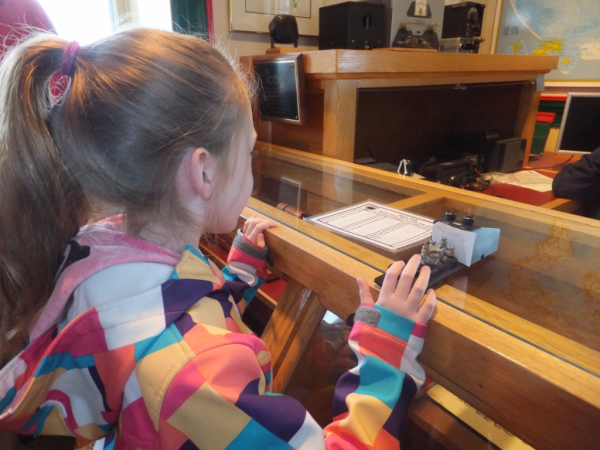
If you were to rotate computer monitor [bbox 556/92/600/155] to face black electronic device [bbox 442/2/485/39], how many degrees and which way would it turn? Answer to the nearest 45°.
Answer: approximately 45° to its right

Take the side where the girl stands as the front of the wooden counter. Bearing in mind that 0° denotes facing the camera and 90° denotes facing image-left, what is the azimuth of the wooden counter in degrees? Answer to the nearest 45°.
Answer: approximately 45°

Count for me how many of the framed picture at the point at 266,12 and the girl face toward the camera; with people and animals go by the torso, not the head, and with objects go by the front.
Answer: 1

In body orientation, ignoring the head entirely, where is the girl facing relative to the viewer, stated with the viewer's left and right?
facing away from the viewer and to the right of the viewer

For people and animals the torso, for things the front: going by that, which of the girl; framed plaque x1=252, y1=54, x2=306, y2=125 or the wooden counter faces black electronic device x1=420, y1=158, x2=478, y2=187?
the girl

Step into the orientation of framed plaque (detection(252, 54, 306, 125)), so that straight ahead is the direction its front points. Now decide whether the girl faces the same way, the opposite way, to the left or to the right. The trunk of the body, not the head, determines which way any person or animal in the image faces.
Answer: the opposite way

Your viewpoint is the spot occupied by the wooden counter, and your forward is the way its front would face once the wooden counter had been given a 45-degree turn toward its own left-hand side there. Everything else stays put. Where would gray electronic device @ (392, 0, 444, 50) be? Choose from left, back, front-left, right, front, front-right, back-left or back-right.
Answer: back

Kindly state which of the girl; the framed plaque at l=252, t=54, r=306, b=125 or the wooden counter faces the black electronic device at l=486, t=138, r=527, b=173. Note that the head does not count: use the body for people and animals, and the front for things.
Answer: the girl

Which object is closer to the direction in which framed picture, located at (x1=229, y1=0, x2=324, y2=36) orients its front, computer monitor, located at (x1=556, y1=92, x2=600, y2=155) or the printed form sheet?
the printed form sheet

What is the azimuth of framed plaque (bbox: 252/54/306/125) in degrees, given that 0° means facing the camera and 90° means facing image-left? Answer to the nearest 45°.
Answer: approximately 45°

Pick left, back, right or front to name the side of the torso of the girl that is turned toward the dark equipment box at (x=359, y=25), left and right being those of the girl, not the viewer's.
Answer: front

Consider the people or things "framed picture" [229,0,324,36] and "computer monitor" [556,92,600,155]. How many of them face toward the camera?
2

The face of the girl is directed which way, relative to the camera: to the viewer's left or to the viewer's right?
to the viewer's right

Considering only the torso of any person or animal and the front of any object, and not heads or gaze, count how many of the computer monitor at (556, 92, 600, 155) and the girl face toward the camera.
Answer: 1

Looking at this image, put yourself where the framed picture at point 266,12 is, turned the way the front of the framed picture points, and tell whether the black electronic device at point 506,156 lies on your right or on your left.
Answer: on your left

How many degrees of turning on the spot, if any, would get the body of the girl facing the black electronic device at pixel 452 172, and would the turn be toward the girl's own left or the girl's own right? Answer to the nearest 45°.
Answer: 0° — they already face it
